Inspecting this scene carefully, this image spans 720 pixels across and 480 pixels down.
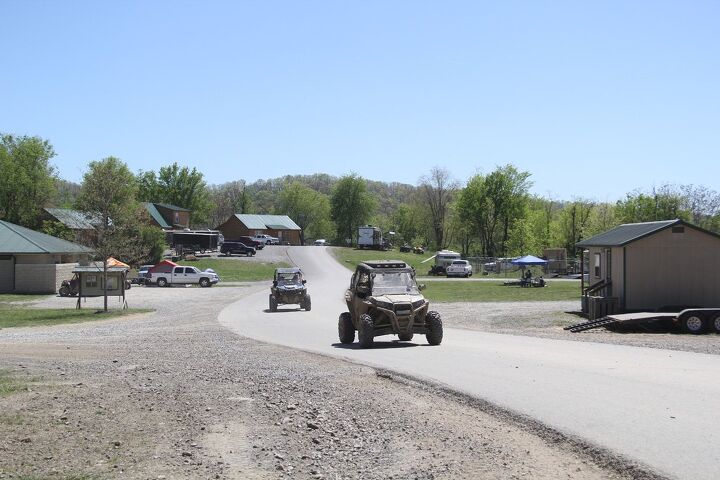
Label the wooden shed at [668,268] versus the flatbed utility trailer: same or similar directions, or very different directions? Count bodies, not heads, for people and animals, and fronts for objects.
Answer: very different directions

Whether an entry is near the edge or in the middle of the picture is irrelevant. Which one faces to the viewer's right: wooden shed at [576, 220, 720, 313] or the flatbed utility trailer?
the flatbed utility trailer

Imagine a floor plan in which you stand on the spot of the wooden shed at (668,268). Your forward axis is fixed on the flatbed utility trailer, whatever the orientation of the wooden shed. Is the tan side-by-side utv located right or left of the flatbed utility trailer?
right

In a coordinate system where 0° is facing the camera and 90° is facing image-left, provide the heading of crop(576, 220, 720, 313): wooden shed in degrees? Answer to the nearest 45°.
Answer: approximately 90°

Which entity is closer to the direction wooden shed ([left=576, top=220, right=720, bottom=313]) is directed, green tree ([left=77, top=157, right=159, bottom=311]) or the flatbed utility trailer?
the green tree

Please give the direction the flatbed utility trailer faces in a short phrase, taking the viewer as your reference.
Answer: facing to the right of the viewer

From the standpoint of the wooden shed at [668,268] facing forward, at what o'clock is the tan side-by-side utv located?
The tan side-by-side utv is roughly at 10 o'clock from the wooden shed.

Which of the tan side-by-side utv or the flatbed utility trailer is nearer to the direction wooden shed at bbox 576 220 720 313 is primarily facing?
the tan side-by-side utv

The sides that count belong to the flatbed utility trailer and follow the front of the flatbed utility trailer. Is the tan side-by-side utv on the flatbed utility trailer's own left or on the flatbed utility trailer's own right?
on the flatbed utility trailer's own right

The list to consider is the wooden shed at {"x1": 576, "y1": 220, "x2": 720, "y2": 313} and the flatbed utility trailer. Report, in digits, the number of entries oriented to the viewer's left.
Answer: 1

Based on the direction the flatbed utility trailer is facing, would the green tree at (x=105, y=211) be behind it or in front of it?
behind
